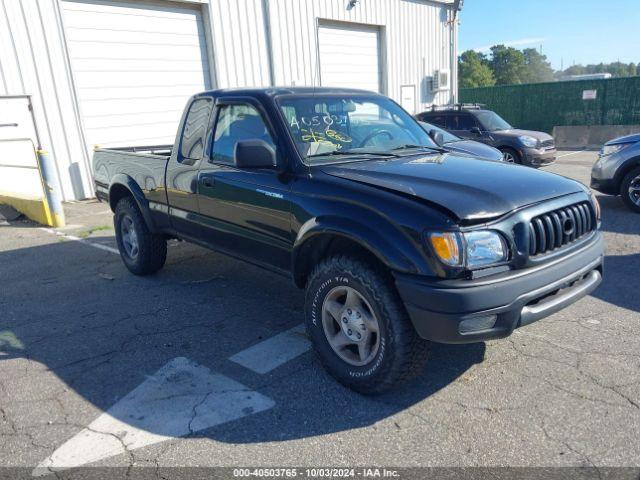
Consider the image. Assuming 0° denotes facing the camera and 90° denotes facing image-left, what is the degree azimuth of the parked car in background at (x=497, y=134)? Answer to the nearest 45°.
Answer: approximately 315°

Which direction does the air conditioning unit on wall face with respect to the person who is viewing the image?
facing the viewer and to the right of the viewer

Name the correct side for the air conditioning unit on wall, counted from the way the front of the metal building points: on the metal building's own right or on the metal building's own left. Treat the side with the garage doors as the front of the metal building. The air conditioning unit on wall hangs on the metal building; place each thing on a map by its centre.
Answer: on the metal building's own left

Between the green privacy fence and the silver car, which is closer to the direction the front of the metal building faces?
the silver car

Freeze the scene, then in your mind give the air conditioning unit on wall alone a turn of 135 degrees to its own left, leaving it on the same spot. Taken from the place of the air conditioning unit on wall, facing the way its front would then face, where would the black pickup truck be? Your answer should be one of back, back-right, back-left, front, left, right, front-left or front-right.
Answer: back

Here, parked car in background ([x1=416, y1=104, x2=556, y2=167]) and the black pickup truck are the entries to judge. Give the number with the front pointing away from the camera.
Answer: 0

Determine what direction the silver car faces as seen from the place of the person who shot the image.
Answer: facing the viewer and to the left of the viewer

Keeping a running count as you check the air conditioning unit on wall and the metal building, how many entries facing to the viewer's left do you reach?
0

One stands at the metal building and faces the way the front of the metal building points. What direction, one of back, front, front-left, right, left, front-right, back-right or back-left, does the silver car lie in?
front

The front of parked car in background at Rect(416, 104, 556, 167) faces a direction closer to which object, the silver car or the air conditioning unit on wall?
the silver car
